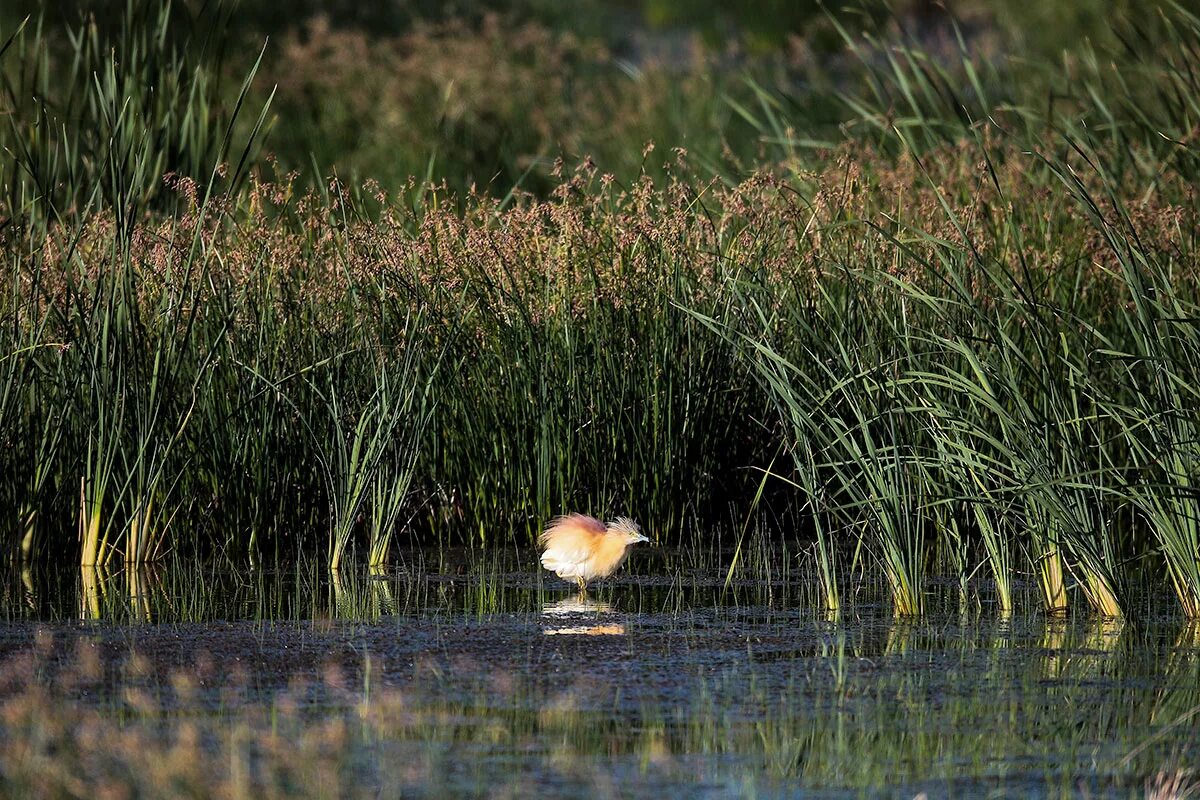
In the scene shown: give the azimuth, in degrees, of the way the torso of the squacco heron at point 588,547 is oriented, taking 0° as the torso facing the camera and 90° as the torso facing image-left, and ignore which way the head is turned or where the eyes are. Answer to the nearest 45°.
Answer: approximately 270°
